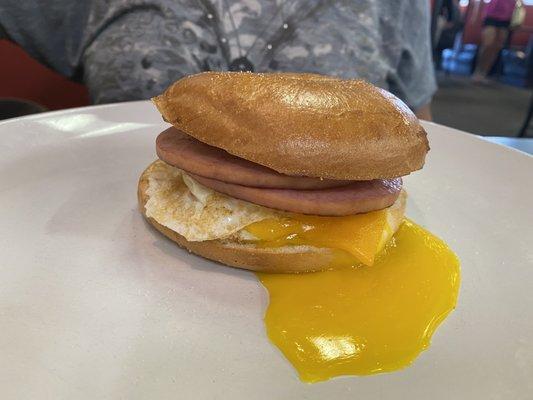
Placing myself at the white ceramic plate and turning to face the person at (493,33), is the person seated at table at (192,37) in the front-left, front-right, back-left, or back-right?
front-left

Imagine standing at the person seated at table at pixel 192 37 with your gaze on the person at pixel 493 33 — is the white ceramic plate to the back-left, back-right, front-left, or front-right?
back-right

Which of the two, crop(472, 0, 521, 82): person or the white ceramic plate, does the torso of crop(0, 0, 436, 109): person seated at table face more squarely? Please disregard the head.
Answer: the white ceramic plate

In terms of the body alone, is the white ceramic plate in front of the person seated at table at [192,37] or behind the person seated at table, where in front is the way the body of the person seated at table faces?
in front

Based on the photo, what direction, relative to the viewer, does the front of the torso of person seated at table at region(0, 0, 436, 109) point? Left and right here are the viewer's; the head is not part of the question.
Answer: facing the viewer

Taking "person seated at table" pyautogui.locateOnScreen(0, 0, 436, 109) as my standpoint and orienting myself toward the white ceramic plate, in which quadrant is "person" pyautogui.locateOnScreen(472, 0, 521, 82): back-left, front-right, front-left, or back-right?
back-left

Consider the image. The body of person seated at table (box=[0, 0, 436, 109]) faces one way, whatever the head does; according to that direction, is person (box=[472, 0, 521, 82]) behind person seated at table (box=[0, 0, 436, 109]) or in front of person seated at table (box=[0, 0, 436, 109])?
behind
